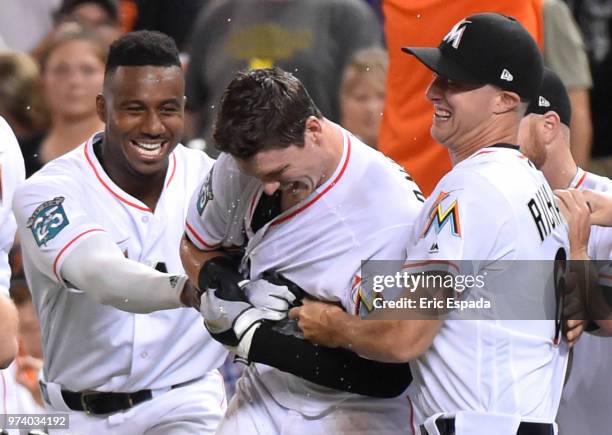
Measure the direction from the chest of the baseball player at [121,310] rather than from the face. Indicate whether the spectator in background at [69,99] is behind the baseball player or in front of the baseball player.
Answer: behind

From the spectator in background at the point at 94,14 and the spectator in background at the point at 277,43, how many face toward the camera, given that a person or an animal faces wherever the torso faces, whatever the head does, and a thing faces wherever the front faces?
2

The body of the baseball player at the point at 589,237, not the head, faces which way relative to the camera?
to the viewer's left

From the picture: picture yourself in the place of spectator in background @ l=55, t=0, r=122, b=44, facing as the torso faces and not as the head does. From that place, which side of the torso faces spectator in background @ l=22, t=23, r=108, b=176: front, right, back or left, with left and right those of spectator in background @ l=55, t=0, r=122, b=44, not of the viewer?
front

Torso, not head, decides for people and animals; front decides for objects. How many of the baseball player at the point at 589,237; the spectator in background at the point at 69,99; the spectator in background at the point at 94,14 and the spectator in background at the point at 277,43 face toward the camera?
3

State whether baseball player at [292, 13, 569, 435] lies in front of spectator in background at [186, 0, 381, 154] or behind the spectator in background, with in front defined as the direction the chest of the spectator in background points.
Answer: in front

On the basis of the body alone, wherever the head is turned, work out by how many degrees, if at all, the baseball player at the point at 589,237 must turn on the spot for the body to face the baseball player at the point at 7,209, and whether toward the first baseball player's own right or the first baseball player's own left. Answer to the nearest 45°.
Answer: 0° — they already face them
